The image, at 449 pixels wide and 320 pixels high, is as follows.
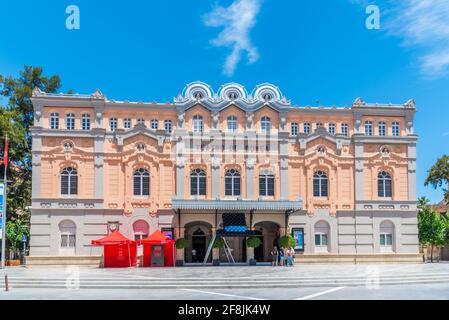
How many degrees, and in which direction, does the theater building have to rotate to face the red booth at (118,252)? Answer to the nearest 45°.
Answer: approximately 45° to its right

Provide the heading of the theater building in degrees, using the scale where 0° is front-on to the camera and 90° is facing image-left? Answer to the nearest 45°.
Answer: approximately 0°

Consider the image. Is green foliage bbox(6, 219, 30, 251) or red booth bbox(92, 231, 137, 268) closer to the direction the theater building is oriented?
the red booth

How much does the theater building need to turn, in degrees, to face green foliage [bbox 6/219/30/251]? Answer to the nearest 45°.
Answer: approximately 90° to its right
